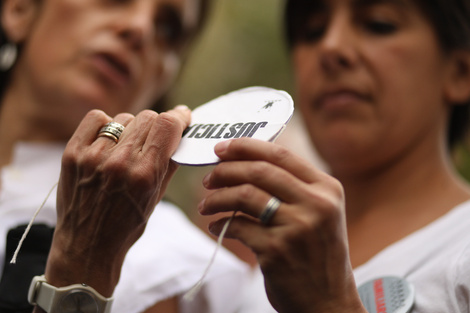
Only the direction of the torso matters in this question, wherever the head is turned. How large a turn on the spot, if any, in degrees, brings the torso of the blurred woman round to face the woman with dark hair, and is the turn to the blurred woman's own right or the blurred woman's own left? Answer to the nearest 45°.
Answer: approximately 45° to the blurred woman's own left

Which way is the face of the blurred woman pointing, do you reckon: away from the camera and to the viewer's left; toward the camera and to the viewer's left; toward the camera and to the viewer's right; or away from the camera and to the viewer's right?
toward the camera and to the viewer's right

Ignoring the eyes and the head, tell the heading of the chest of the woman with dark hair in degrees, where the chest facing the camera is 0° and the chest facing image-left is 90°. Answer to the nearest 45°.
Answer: approximately 45°

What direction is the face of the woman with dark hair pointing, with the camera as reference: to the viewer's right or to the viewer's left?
to the viewer's left

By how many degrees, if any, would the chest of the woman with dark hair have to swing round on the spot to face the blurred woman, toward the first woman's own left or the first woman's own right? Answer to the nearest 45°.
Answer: approximately 45° to the first woman's own right
